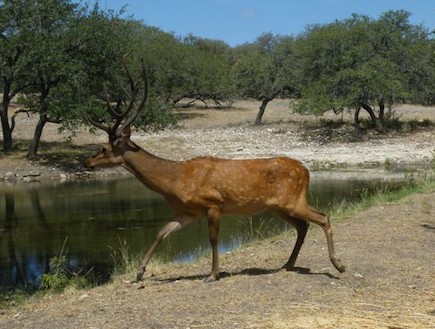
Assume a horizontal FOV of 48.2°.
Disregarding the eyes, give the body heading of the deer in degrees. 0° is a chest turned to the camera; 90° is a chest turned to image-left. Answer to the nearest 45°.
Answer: approximately 90°

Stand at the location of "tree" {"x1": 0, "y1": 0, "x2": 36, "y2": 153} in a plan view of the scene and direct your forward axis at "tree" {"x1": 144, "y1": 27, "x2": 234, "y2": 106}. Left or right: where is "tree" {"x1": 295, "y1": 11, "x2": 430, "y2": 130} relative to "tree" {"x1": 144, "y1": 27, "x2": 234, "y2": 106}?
right

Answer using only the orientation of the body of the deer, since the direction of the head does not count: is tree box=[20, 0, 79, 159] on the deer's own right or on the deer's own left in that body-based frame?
on the deer's own right

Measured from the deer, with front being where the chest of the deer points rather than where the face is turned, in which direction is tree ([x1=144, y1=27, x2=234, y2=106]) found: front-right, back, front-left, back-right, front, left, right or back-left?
right

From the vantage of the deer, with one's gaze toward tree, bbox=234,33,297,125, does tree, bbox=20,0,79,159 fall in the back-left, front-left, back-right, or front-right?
front-left

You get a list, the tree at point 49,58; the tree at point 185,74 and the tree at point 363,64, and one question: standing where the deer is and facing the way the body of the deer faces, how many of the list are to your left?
0

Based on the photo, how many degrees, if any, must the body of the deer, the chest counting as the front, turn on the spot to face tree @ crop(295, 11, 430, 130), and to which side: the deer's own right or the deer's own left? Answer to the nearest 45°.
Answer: approximately 90° to the deer's own right

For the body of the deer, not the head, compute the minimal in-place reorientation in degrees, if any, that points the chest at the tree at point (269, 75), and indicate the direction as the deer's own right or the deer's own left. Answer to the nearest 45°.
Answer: approximately 90° to the deer's own right

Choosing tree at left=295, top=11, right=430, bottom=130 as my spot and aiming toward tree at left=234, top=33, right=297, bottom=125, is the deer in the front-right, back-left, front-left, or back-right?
back-left

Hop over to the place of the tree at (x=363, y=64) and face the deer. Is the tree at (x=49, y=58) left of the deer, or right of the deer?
right

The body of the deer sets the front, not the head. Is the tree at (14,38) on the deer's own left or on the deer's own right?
on the deer's own right
